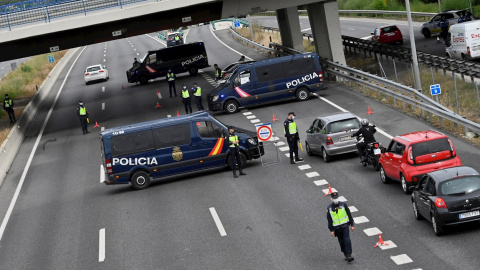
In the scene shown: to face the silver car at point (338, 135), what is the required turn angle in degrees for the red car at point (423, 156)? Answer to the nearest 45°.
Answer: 0° — it already faces it

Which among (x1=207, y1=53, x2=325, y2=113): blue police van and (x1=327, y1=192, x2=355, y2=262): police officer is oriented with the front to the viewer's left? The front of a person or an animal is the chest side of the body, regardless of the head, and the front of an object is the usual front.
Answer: the blue police van

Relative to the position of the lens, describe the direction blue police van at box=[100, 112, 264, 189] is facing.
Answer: facing to the right of the viewer

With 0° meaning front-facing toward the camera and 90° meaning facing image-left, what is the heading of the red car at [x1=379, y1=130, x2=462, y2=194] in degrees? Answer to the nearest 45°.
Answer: approximately 135°

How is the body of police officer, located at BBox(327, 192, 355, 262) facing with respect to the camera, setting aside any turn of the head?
toward the camera

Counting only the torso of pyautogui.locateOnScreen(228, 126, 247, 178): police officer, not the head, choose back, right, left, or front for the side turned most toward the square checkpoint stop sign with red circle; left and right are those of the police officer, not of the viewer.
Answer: left

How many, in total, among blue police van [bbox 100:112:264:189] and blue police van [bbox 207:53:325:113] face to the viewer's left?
1

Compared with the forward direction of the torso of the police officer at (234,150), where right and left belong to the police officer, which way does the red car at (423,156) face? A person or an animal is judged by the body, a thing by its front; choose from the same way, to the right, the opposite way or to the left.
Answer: the opposite way

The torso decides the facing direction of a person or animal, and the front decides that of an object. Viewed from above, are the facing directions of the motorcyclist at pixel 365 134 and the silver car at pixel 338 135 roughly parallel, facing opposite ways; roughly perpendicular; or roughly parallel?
roughly parallel

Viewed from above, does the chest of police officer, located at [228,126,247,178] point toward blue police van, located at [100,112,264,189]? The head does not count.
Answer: no

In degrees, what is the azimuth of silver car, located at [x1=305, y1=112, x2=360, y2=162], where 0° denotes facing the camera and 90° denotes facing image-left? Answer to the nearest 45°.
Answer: approximately 135°

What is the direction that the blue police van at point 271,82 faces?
to the viewer's left

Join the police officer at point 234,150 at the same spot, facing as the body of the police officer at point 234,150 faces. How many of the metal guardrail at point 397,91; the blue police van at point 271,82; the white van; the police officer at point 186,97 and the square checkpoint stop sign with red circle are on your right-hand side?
0

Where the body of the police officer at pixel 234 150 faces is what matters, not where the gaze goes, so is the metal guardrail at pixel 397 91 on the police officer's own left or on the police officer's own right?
on the police officer's own left
